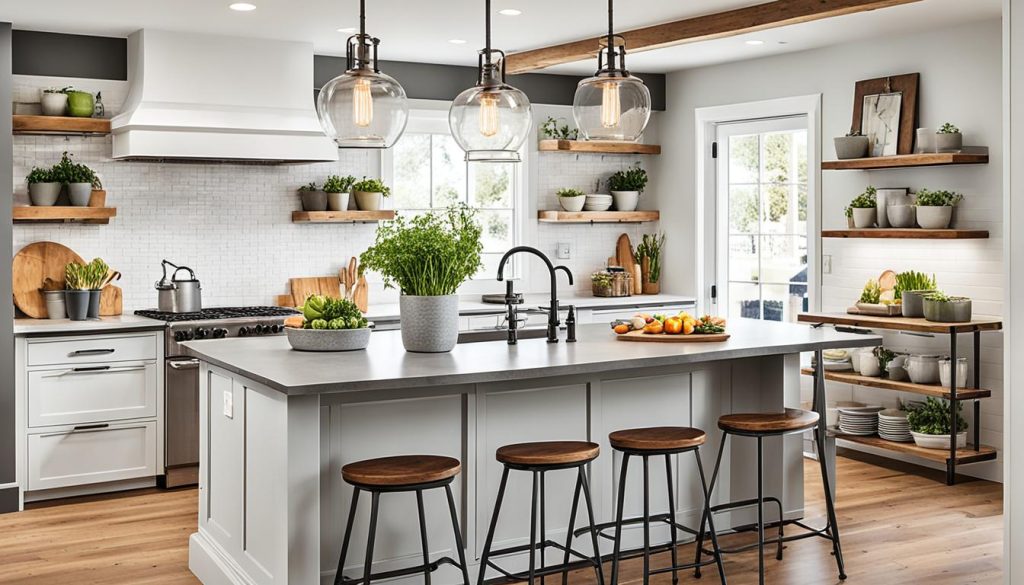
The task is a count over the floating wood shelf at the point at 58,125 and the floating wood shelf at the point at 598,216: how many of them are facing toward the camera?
2

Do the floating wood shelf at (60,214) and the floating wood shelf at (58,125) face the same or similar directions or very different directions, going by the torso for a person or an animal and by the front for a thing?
same or similar directions

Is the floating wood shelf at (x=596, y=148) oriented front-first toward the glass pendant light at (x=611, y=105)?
yes

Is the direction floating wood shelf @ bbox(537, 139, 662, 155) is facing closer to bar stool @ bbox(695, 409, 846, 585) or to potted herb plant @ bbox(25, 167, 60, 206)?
the bar stool

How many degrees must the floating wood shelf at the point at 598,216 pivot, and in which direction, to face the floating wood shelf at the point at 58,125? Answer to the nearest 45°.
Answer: approximately 45° to its right

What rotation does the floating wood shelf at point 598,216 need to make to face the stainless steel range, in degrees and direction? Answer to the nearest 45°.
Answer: approximately 45° to its right

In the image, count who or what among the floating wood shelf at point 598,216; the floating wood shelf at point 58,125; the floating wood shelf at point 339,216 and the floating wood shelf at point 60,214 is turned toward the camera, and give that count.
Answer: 4

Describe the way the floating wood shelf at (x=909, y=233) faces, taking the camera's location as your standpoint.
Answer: facing the viewer and to the left of the viewer

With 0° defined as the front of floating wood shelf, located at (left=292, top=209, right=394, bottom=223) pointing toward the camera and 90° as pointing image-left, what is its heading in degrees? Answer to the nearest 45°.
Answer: approximately 0°

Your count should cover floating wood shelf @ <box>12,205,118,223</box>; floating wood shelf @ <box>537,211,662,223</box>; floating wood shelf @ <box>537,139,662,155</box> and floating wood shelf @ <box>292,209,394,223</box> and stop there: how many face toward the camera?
4

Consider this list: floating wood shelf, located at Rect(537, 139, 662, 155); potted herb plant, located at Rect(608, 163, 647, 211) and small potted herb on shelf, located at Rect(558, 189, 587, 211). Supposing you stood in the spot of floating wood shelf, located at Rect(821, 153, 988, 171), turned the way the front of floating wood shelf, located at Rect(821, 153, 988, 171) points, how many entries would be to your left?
0

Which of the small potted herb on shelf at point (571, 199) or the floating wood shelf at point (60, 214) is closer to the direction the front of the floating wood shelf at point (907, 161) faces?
the floating wood shelf

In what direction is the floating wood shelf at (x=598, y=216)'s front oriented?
toward the camera

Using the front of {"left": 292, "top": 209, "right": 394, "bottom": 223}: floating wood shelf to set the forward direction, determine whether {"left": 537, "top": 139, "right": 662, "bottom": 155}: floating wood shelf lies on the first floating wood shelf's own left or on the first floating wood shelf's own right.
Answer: on the first floating wood shelf's own left

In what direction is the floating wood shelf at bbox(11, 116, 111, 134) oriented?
toward the camera

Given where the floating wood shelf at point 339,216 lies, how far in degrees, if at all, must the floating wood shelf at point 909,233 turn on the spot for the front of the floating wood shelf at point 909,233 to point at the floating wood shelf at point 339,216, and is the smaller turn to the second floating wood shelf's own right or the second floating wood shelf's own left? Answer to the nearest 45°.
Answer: approximately 45° to the second floating wood shelf's own right
